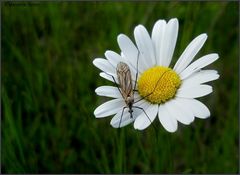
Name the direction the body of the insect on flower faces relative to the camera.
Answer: toward the camera
